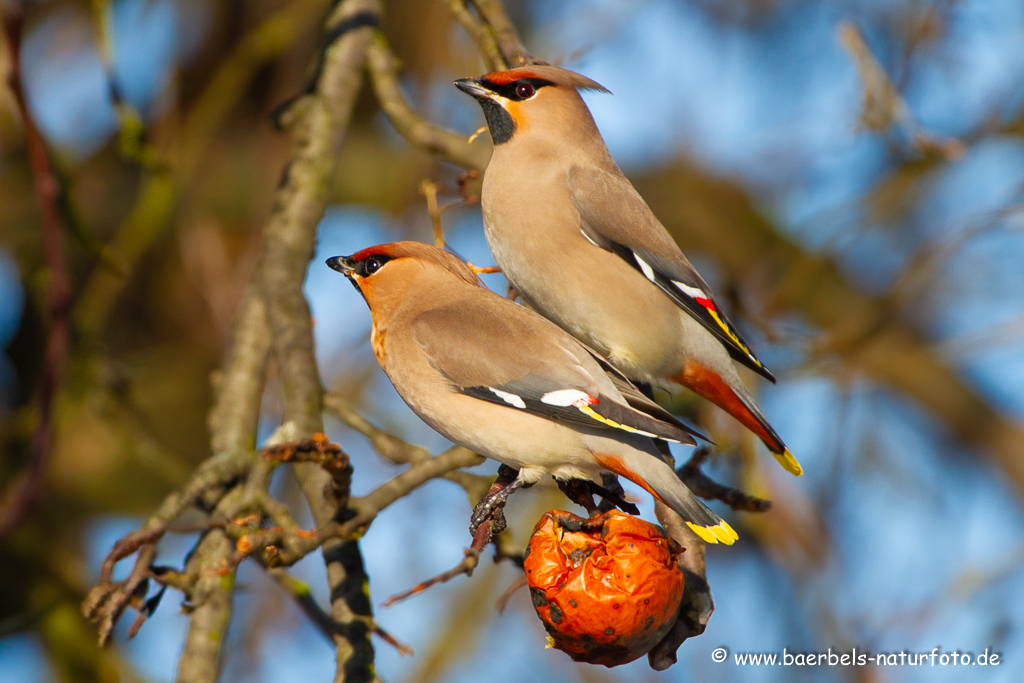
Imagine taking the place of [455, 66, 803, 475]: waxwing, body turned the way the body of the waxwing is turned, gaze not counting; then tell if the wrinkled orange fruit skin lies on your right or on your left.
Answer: on your left

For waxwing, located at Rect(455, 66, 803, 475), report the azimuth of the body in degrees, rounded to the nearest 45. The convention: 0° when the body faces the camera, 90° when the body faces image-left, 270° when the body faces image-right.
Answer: approximately 90°

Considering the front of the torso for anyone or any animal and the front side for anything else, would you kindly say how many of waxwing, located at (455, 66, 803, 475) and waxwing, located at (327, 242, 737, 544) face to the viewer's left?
2

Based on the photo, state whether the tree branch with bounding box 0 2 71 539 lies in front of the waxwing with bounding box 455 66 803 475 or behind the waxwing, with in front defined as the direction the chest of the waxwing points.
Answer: in front

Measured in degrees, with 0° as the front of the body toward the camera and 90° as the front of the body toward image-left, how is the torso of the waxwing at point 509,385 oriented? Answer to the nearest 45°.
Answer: approximately 90°
